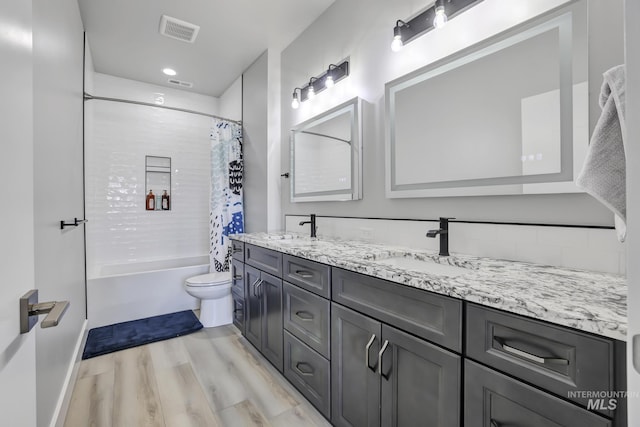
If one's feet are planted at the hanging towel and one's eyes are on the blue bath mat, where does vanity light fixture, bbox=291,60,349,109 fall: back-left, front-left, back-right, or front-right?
front-right

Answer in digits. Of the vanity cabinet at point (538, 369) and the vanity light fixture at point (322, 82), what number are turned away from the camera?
0

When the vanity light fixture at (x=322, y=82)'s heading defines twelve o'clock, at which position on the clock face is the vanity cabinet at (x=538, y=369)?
The vanity cabinet is roughly at 10 o'clock from the vanity light fixture.

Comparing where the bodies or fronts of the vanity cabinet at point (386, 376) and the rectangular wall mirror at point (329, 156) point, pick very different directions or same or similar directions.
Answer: same or similar directions

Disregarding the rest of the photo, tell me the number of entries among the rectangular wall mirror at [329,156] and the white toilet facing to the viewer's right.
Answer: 0

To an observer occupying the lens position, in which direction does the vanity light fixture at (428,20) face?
facing the viewer and to the left of the viewer
